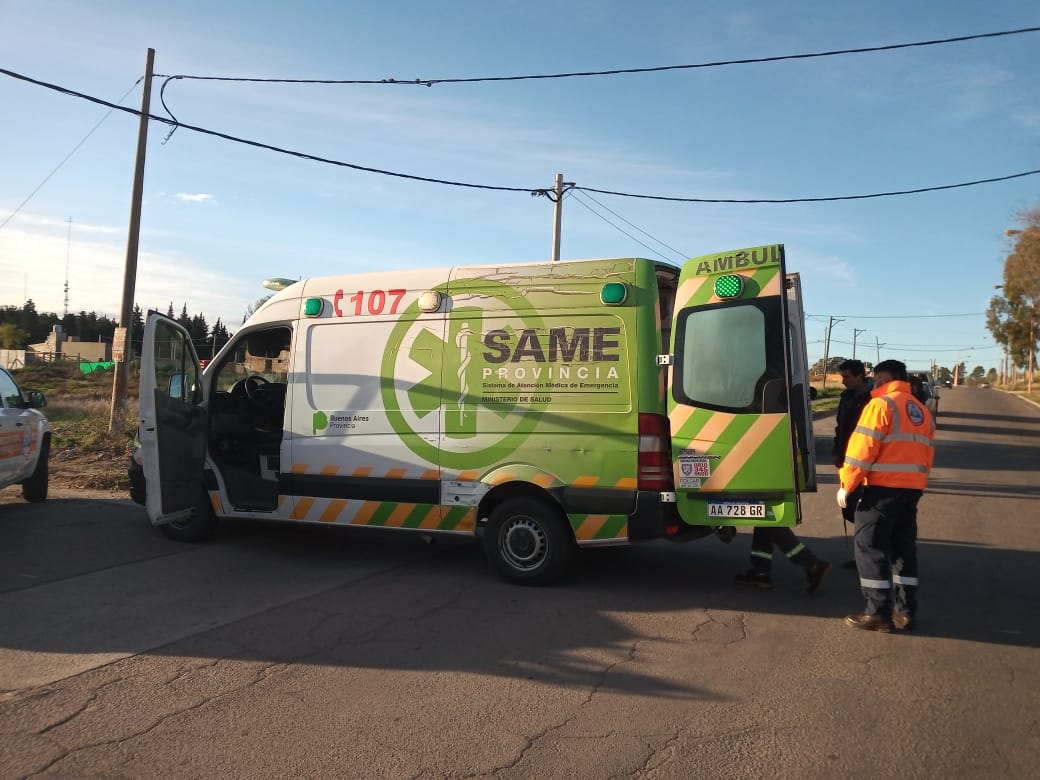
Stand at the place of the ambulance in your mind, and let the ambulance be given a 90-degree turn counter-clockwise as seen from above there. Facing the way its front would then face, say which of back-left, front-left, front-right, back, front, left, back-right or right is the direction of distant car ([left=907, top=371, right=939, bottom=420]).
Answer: back

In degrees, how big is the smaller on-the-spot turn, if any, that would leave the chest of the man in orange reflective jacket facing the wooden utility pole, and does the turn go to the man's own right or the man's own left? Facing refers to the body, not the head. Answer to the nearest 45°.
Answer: approximately 45° to the man's own left

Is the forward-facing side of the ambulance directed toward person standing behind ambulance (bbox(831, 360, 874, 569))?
no

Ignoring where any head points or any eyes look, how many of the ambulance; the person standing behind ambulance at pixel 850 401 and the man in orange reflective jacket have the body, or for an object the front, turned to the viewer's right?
0

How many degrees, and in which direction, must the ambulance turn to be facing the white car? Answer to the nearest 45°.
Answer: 0° — it already faces it

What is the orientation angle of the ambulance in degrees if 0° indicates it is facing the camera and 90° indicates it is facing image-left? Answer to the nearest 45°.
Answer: approximately 135°

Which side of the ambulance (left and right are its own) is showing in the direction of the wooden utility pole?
front

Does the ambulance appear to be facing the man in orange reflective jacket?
no

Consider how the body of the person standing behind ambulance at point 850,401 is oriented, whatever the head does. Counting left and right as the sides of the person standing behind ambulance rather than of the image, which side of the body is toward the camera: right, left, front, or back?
left

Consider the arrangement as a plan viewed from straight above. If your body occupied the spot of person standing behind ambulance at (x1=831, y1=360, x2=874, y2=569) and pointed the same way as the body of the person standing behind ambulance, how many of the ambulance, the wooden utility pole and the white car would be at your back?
0

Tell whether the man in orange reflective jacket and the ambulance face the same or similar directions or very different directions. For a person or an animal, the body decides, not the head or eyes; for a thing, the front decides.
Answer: same or similar directions

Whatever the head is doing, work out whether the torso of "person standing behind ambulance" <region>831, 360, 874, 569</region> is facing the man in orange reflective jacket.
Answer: no

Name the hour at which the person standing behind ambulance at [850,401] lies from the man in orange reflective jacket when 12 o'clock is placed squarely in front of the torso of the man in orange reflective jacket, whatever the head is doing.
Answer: The person standing behind ambulance is roughly at 1 o'clock from the man in orange reflective jacket.

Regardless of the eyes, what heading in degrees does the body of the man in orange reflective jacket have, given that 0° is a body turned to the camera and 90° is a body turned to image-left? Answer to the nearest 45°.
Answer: approximately 135°

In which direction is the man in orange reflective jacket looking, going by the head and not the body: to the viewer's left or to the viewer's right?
to the viewer's left

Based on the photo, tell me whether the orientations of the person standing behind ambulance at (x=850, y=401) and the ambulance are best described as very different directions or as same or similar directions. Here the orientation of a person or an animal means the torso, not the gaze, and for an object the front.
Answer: same or similar directions

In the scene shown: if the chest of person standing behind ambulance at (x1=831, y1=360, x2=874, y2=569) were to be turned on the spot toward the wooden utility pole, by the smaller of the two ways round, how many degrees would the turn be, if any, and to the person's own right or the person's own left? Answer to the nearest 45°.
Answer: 0° — they already face it
